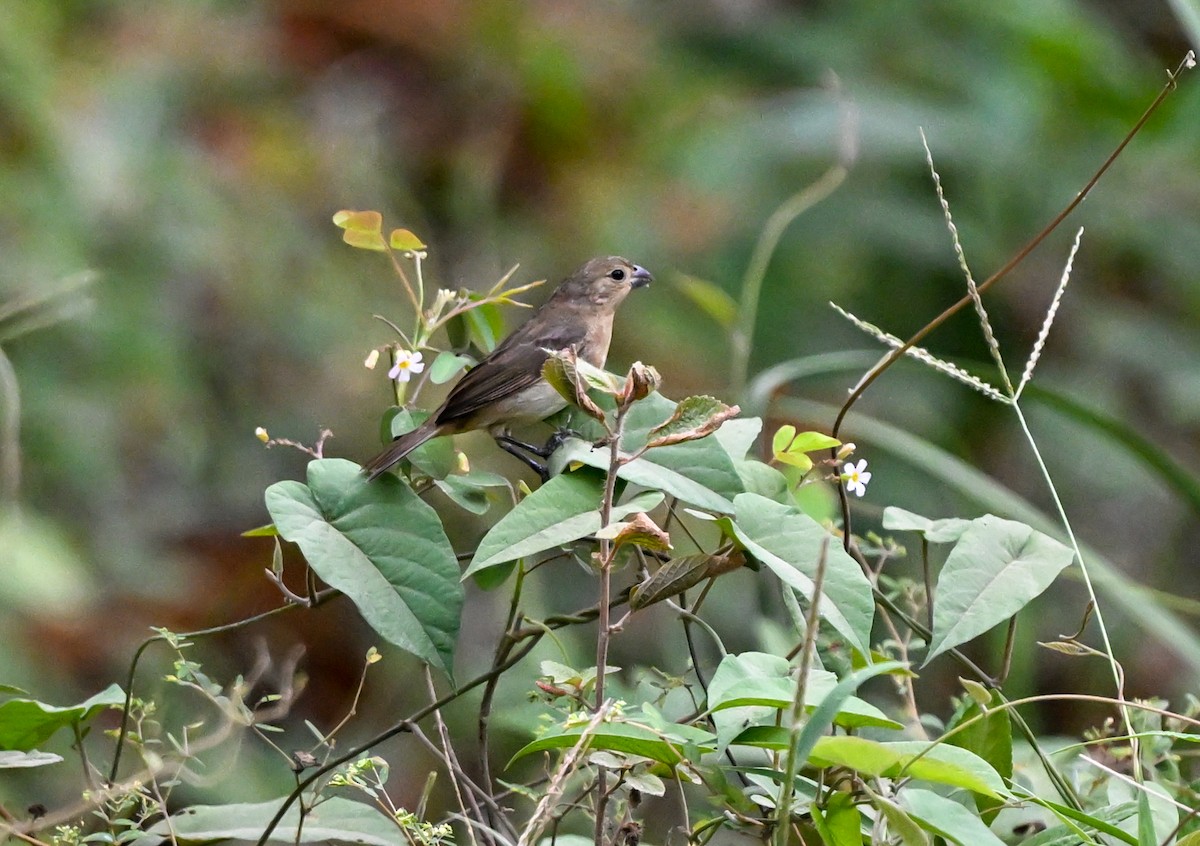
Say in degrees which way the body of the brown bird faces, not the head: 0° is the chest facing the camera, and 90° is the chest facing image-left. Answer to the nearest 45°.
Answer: approximately 270°

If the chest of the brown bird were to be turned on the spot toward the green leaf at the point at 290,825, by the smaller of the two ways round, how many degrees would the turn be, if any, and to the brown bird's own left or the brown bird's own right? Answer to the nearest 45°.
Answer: approximately 90° to the brown bird's own right

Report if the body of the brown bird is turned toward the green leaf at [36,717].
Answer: no

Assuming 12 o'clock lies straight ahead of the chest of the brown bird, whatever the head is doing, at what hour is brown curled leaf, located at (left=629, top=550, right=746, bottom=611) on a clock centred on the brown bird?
The brown curled leaf is roughly at 12 o'clock from the brown bird.

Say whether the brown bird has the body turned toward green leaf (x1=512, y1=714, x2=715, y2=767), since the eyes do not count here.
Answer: no

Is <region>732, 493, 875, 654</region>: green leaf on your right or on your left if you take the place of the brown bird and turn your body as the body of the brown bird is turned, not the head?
on your right
